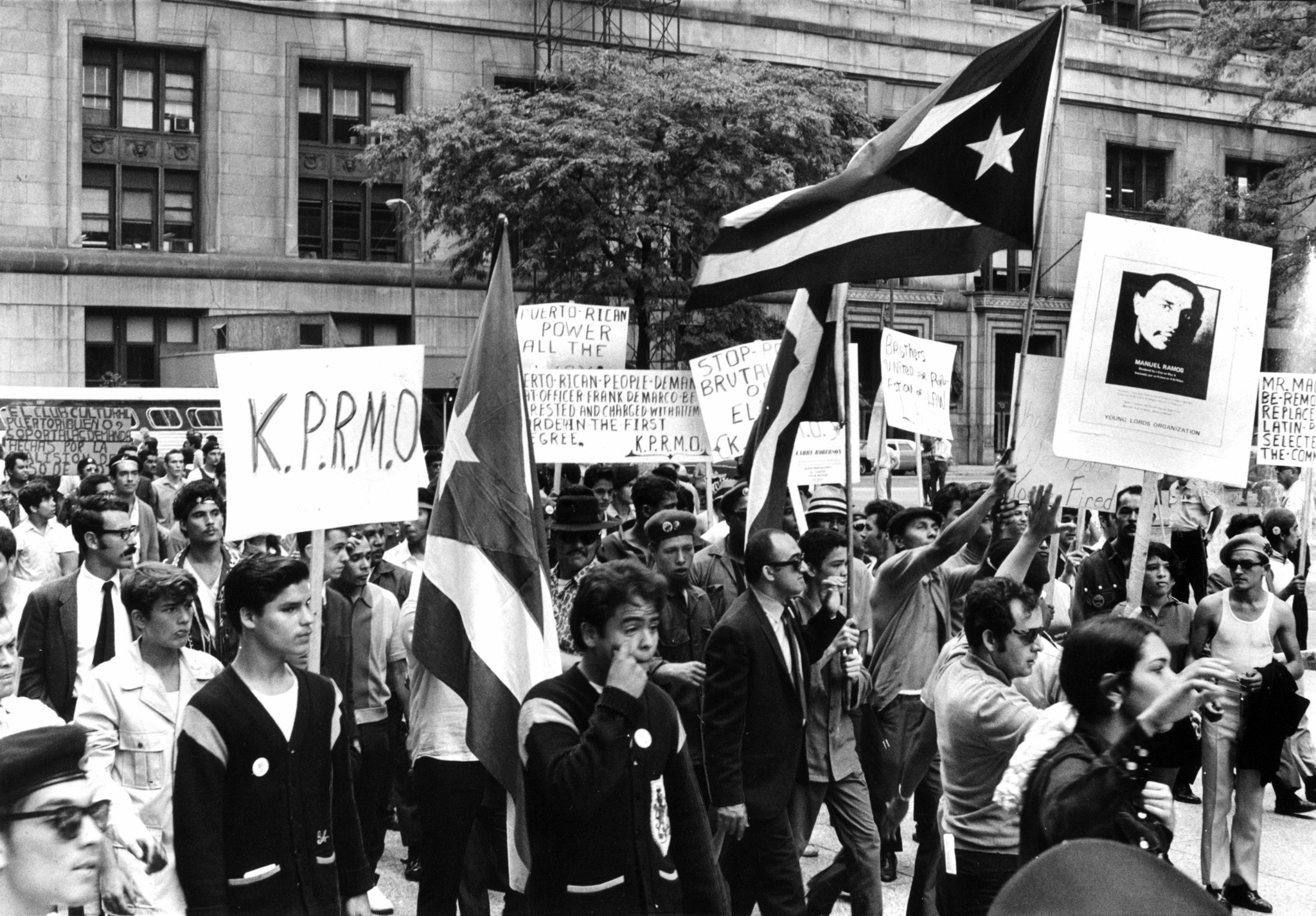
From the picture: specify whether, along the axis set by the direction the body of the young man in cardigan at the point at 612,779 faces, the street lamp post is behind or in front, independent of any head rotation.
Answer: behind

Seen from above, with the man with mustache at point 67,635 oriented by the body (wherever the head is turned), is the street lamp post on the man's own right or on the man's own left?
on the man's own left

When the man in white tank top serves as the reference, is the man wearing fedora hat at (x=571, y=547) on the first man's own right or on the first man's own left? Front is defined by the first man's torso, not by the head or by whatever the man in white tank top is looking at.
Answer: on the first man's own right

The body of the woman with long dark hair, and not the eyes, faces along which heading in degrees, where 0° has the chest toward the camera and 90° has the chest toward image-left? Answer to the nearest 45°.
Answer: approximately 270°

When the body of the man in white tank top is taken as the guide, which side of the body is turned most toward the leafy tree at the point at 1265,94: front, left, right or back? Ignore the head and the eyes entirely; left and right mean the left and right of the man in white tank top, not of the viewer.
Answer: back

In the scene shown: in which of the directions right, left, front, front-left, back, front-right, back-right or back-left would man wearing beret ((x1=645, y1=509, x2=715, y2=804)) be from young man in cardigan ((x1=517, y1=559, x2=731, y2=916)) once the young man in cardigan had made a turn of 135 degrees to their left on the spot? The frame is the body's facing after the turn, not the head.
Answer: front

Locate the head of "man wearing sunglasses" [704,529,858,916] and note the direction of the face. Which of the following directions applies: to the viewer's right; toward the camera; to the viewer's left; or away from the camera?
to the viewer's right

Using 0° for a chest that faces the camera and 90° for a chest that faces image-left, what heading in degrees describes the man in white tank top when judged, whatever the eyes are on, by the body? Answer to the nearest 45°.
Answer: approximately 0°

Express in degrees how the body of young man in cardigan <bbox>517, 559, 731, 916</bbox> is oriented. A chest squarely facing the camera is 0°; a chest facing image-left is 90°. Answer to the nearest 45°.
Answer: approximately 315°

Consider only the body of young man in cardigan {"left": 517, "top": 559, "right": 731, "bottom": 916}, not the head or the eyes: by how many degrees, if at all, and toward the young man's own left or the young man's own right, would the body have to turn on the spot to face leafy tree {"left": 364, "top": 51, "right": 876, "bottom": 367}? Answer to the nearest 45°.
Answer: approximately 135° to the young man's own left

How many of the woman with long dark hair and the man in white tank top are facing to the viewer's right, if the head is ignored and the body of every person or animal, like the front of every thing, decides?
1

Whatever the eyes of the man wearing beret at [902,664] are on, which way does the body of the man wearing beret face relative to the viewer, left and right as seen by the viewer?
facing the viewer and to the right of the viewer

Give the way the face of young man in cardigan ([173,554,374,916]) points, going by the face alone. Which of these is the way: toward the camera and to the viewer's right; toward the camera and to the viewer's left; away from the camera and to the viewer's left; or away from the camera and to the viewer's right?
toward the camera and to the viewer's right
